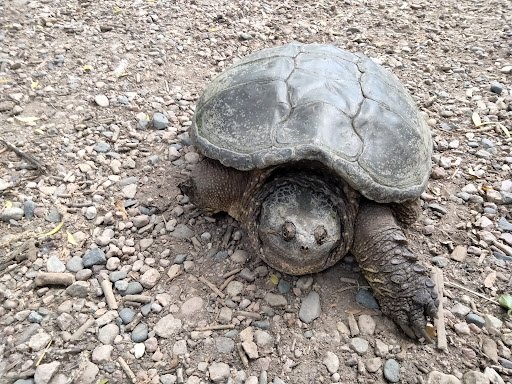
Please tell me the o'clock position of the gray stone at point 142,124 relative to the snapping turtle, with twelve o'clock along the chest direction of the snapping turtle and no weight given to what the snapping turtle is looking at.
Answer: The gray stone is roughly at 4 o'clock from the snapping turtle.

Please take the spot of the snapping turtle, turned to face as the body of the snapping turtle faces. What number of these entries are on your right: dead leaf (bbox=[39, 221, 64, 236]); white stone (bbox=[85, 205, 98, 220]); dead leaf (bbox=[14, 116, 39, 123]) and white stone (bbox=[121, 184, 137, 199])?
4

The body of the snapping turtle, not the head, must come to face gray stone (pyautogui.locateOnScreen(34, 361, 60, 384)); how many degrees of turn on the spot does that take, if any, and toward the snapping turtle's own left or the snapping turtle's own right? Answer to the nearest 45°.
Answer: approximately 45° to the snapping turtle's own right

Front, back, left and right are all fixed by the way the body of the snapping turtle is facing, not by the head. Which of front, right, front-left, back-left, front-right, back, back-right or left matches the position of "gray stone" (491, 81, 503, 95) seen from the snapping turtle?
back-left

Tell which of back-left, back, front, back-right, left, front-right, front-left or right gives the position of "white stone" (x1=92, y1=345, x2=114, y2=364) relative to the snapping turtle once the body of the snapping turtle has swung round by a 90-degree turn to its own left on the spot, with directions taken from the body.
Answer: back-right

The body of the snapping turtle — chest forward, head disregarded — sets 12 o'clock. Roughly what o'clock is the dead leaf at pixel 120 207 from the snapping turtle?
The dead leaf is roughly at 3 o'clock from the snapping turtle.

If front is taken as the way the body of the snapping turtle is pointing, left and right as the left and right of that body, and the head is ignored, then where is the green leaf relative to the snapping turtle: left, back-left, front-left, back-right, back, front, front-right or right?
left

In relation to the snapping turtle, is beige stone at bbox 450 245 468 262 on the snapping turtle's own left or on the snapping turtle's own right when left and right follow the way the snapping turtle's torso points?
on the snapping turtle's own left

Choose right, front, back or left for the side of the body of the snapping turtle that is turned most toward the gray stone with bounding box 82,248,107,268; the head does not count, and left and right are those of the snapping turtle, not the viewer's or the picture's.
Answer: right

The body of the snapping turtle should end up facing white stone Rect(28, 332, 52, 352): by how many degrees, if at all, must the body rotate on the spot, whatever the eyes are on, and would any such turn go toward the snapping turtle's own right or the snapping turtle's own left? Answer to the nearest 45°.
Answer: approximately 45° to the snapping turtle's own right

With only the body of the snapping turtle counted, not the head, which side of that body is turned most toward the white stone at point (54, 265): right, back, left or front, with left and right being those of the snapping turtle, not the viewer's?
right

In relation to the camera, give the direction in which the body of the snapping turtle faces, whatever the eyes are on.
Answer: toward the camera

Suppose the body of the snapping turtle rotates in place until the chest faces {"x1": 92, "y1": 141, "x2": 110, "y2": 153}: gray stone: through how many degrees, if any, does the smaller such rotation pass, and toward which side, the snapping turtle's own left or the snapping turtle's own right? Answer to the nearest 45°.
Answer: approximately 90° to the snapping turtle's own right

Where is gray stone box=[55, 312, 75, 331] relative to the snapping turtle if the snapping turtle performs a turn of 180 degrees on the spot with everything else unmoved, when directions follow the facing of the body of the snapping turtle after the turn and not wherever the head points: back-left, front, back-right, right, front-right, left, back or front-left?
back-left

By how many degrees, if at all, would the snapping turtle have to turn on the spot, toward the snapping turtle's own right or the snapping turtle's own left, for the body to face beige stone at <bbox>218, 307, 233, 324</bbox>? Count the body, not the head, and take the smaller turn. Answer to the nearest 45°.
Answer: approximately 45° to the snapping turtle's own right
